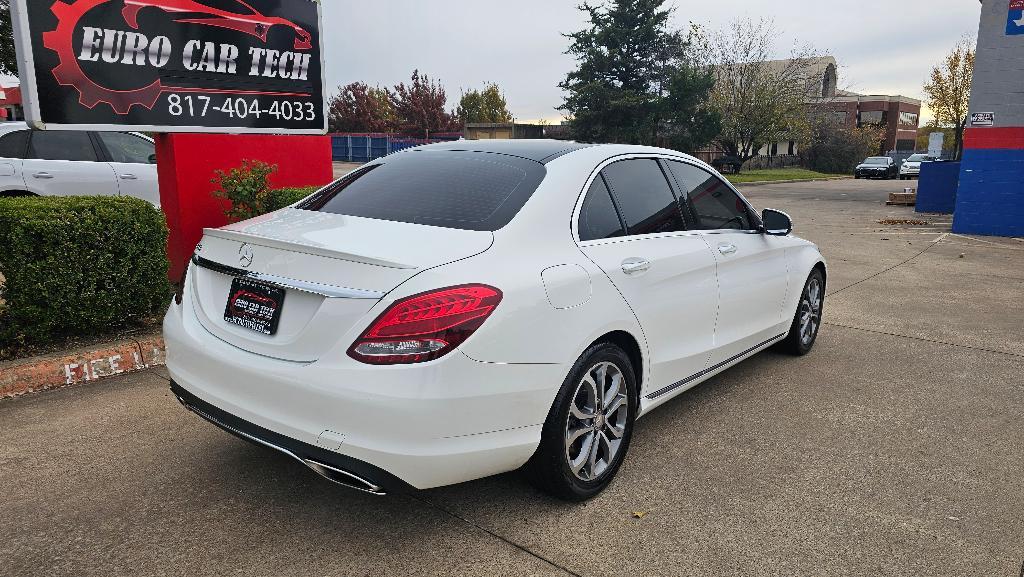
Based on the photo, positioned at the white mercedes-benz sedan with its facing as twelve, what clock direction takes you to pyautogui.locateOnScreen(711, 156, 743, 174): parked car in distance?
The parked car in distance is roughly at 11 o'clock from the white mercedes-benz sedan.

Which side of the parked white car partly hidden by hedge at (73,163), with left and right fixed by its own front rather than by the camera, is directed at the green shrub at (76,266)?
right

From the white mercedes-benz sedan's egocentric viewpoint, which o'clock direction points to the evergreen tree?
The evergreen tree is roughly at 11 o'clock from the white mercedes-benz sedan.

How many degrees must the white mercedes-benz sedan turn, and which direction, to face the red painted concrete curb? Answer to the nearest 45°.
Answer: approximately 90° to its left

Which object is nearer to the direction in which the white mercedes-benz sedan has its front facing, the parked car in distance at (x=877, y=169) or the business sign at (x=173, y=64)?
the parked car in distance

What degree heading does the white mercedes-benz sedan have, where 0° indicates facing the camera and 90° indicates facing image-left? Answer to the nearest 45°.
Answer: approximately 225°

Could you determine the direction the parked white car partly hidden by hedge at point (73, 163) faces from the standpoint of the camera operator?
facing to the right of the viewer

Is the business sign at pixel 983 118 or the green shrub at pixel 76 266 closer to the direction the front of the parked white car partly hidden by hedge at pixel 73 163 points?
the business sign

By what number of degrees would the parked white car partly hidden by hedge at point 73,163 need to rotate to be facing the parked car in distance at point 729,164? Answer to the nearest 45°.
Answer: approximately 45° to its left
